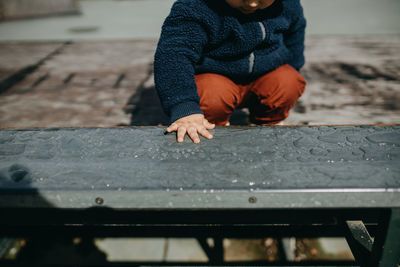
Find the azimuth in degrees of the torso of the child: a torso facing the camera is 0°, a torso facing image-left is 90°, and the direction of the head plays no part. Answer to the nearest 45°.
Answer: approximately 0°

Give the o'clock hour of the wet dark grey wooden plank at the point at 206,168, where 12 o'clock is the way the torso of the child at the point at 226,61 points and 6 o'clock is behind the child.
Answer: The wet dark grey wooden plank is roughly at 12 o'clock from the child.
